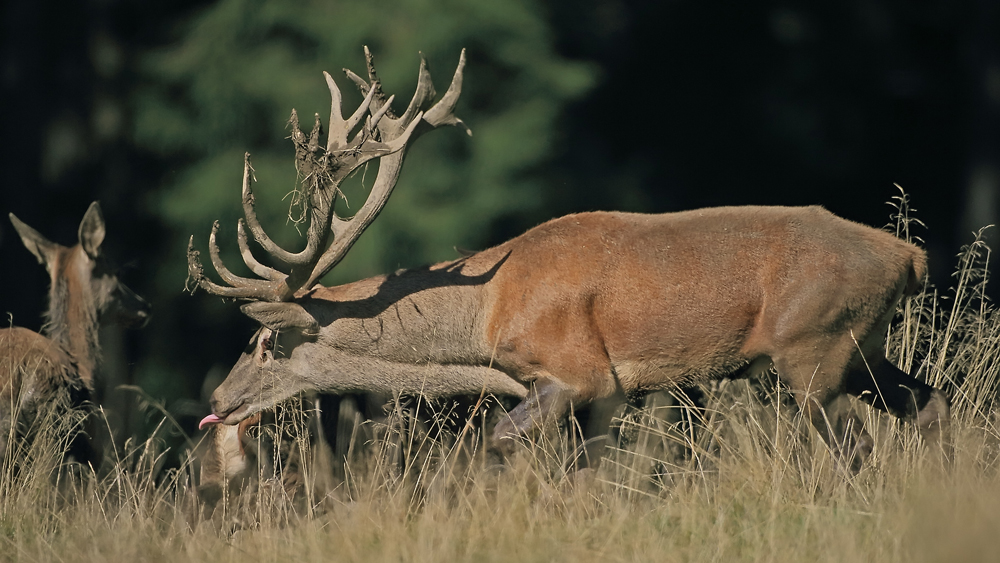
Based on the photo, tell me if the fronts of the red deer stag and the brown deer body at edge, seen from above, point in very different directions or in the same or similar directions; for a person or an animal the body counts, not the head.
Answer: very different directions

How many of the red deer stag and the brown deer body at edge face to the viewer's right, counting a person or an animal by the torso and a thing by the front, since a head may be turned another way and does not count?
1

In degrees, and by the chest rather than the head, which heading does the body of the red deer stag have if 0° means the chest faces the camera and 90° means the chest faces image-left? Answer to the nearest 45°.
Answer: approximately 90°

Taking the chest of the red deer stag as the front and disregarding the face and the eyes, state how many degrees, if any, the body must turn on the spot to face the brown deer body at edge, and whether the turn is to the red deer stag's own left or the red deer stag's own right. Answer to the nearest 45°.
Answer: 0° — it already faces it

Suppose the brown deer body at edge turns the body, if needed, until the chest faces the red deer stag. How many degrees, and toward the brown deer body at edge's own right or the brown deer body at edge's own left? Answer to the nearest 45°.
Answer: approximately 45° to the brown deer body at edge's own right

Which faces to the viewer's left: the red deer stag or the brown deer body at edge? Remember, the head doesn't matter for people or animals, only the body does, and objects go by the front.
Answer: the red deer stag

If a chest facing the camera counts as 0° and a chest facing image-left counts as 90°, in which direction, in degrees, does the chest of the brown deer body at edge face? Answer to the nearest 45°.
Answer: approximately 270°
